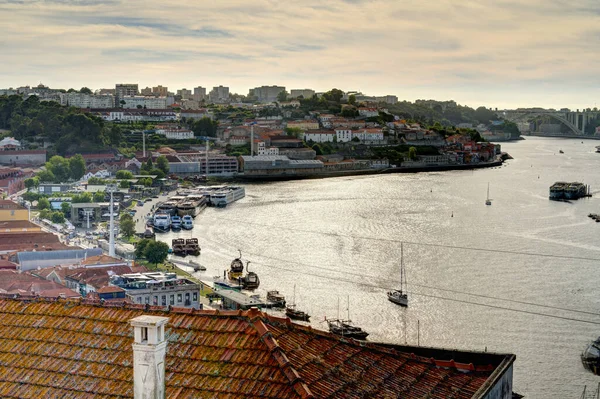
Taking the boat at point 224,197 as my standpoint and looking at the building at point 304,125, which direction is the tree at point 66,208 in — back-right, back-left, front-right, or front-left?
back-left

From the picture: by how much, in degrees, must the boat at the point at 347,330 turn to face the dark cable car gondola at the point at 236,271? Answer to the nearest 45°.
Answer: approximately 180°

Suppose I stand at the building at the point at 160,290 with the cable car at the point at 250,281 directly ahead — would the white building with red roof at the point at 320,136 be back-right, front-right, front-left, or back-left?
front-left

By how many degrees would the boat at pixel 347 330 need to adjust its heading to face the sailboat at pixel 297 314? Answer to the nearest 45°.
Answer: approximately 180°

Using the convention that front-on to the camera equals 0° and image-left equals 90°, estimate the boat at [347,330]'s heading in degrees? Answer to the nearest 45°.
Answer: approximately 315°

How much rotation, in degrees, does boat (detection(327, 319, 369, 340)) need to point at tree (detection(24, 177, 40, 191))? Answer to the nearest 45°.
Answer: approximately 180°

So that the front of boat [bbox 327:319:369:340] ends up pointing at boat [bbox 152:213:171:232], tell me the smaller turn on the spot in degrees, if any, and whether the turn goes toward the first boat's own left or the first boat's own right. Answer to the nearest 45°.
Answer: approximately 180°

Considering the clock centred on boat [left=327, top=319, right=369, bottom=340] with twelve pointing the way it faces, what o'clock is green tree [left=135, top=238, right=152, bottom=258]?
The green tree is roughly at 6 o'clock from the boat.

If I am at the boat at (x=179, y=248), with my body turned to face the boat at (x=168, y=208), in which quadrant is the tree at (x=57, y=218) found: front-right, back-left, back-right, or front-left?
front-left

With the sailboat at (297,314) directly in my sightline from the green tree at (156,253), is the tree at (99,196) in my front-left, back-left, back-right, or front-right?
back-left
